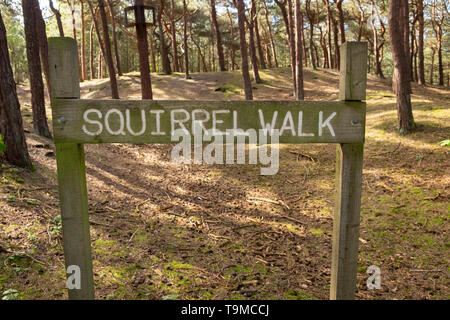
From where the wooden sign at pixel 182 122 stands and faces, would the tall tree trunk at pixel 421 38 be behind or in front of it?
behind

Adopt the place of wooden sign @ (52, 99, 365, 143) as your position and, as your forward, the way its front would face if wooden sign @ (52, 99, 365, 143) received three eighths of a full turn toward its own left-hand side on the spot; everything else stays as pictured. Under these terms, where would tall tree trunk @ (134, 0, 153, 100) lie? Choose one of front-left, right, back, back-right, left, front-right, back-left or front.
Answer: front-left

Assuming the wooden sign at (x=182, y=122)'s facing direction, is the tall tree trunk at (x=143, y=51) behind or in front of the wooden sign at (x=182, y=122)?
behind

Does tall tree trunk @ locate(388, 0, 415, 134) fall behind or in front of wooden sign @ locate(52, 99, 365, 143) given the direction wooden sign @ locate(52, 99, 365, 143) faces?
behind

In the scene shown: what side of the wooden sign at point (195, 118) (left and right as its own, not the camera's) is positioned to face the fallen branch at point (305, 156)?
back

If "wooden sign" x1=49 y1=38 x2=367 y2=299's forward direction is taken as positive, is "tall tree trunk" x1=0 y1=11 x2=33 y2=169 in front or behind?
behind

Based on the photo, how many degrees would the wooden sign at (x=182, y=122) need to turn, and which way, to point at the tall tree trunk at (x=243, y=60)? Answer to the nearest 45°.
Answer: approximately 180°

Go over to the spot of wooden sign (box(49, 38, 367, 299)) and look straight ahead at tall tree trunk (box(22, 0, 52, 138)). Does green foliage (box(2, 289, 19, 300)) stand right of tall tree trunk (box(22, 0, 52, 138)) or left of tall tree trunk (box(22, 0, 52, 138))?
left

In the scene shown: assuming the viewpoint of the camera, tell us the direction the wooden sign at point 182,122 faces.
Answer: facing the viewer
